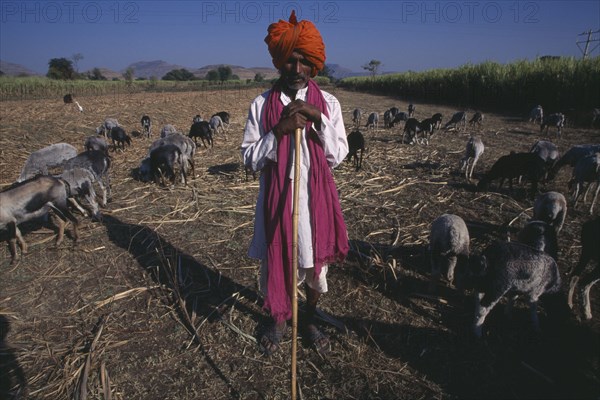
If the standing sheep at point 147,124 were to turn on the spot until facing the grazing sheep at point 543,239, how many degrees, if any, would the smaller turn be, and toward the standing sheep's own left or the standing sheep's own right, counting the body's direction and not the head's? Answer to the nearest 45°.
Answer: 0° — it already faces it

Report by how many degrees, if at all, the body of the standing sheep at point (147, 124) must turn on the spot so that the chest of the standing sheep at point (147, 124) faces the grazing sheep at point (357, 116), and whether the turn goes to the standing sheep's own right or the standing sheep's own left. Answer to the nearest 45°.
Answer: approximately 90° to the standing sheep's own left

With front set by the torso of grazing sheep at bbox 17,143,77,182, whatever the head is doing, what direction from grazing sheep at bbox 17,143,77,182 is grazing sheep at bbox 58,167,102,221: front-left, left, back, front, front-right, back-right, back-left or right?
left

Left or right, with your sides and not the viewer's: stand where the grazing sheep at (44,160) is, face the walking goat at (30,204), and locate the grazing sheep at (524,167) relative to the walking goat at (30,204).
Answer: left

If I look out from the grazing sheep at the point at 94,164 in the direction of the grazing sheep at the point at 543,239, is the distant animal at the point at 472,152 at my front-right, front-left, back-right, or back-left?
front-left

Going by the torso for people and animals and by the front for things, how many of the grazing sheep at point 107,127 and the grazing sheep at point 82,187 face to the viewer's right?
1

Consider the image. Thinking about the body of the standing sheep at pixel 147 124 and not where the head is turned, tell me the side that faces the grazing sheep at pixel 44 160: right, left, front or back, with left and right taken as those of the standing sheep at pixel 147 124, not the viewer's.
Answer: front

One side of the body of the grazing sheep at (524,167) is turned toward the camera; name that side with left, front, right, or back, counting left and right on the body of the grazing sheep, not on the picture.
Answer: left

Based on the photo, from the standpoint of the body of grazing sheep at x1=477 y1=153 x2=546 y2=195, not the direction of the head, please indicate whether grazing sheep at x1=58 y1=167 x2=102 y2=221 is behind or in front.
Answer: in front
